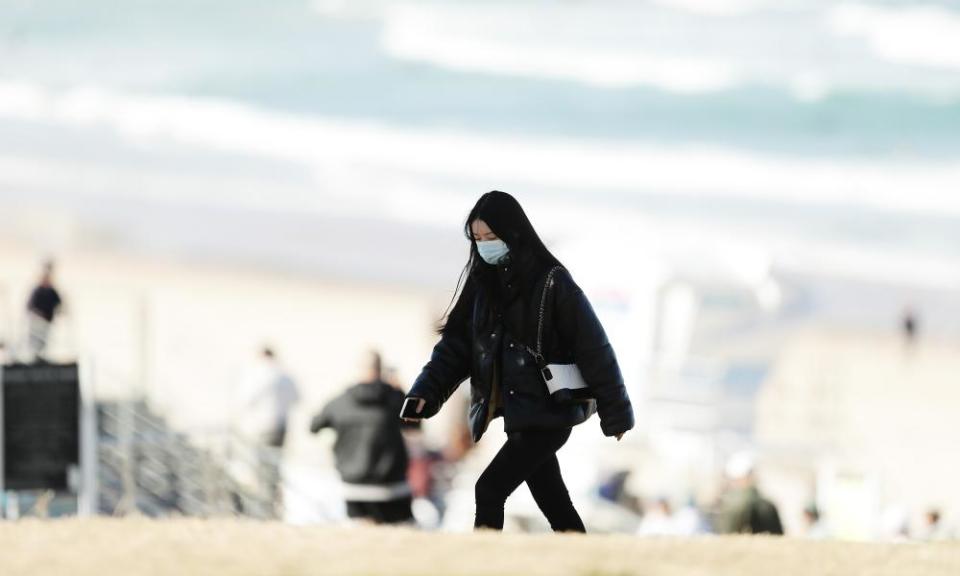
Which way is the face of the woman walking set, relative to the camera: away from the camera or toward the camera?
toward the camera

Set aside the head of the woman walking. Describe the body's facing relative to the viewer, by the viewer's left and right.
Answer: facing the viewer and to the left of the viewer

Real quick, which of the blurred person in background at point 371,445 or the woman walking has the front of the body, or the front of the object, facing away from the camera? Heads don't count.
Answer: the blurred person in background

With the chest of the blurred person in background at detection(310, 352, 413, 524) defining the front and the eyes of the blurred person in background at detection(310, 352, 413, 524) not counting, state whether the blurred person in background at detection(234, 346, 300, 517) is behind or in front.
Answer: in front

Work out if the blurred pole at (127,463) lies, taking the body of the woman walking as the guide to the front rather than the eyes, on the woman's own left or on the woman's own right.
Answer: on the woman's own right

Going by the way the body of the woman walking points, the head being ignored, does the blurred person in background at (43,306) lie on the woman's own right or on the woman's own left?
on the woman's own right

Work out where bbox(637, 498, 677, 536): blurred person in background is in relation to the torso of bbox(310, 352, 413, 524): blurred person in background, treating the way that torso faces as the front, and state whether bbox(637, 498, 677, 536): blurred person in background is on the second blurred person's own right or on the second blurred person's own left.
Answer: on the second blurred person's own right

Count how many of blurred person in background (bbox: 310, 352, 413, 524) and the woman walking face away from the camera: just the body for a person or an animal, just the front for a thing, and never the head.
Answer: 1

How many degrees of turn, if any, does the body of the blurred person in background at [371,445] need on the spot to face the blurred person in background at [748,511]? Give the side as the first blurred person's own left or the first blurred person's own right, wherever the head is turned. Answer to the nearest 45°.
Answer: approximately 90° to the first blurred person's own right

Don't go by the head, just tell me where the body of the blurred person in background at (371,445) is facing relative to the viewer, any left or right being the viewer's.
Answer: facing away from the viewer

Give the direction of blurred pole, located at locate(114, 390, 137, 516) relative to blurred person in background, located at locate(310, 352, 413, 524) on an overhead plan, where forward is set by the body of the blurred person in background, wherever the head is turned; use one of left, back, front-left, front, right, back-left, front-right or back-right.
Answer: front-left
